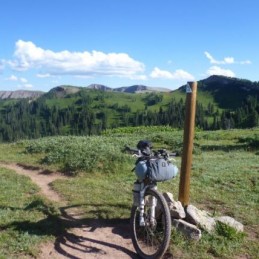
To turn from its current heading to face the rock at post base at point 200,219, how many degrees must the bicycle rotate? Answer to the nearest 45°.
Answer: approximately 90° to its left

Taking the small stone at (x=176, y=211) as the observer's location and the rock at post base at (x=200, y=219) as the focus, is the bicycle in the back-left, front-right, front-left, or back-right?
back-right

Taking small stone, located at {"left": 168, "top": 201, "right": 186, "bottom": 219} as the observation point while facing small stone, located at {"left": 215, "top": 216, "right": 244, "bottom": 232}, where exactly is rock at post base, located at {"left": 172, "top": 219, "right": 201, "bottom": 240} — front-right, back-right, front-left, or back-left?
front-right

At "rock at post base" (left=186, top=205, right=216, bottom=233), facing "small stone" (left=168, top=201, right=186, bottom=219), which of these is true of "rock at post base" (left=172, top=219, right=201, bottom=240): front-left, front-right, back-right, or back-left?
front-left

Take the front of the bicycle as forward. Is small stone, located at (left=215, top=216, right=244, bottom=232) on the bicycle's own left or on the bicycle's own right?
on the bicycle's own left

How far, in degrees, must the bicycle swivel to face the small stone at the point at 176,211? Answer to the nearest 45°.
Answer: approximately 90° to its left
